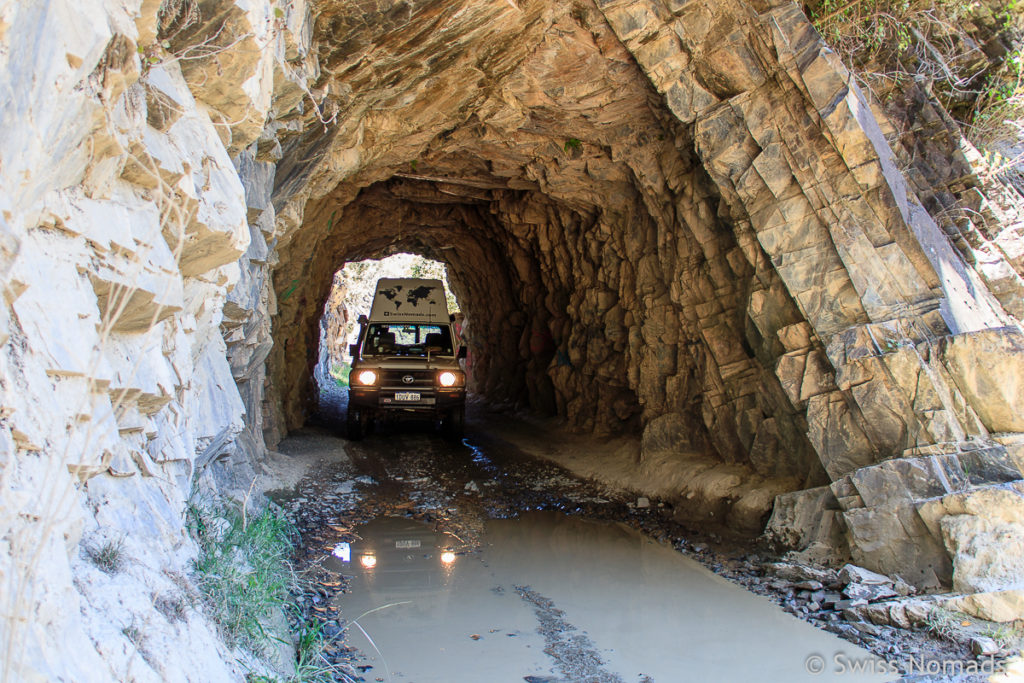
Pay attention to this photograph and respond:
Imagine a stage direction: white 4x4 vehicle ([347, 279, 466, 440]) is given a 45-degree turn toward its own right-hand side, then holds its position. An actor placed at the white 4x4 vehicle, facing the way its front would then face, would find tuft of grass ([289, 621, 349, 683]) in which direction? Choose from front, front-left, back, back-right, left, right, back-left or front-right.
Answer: front-left

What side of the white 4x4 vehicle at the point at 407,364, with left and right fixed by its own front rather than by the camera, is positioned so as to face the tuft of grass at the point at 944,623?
front

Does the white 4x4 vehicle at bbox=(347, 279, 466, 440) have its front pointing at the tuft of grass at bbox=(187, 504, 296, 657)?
yes

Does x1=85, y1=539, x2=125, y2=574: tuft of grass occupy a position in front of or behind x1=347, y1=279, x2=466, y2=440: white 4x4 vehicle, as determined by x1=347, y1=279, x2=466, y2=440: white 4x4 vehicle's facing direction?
in front

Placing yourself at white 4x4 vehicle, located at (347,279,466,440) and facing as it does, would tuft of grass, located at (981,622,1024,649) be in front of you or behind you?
in front

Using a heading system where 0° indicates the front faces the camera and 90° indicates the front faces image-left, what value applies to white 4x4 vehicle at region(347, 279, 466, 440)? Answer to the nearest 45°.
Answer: approximately 0°

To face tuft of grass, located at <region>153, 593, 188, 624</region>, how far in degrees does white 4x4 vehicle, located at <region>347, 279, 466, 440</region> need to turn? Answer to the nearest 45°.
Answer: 0° — it already faces it
